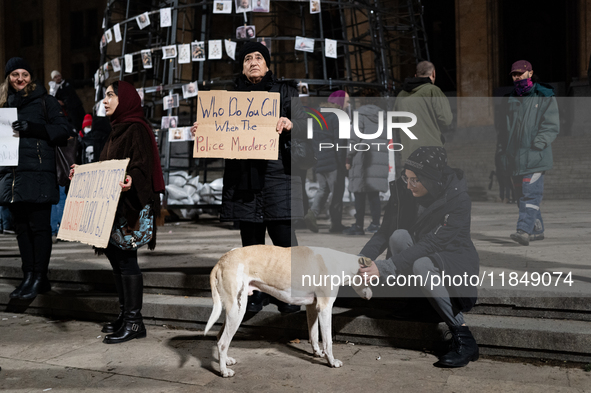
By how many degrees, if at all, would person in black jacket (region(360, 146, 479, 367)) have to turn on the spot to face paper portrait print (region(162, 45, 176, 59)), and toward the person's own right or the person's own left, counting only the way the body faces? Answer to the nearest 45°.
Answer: approximately 90° to the person's own right

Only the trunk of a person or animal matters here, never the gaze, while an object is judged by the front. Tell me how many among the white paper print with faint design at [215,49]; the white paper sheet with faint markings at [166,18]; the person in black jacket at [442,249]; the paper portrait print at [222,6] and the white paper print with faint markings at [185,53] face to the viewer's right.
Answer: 0

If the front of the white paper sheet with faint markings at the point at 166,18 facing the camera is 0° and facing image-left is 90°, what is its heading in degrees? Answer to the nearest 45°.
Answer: approximately 0°

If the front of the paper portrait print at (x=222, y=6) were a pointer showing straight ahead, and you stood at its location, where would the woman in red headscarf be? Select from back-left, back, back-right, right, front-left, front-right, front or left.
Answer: front

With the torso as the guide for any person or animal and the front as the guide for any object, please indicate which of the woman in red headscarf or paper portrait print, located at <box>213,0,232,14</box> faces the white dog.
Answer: the paper portrait print

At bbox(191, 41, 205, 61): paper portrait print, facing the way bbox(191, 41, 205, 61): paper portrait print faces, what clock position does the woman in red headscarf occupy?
The woman in red headscarf is roughly at 12 o'clock from the paper portrait print.

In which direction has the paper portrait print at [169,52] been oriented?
toward the camera

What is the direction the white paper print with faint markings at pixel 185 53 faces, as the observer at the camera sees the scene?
facing the viewer

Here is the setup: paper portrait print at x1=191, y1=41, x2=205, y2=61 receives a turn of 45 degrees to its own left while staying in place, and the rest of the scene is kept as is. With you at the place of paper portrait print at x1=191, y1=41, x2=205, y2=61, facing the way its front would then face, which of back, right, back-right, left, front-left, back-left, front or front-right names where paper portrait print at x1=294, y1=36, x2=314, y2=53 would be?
front-left

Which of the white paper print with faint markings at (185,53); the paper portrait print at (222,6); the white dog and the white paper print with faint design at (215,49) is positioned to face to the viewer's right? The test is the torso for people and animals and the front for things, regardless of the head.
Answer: the white dog

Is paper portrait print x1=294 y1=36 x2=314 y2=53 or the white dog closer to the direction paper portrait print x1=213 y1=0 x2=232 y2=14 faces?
the white dog
